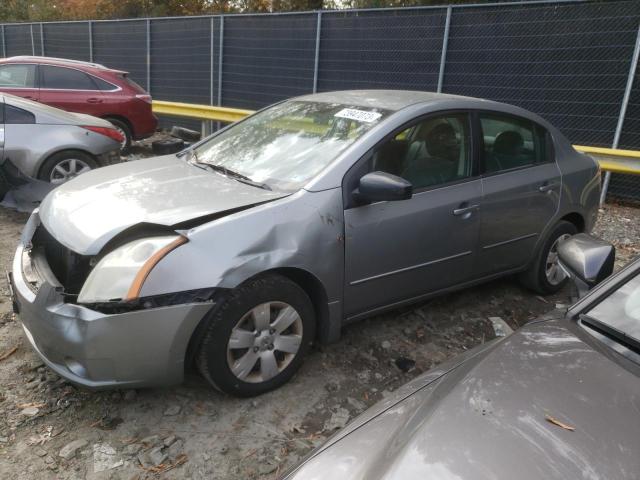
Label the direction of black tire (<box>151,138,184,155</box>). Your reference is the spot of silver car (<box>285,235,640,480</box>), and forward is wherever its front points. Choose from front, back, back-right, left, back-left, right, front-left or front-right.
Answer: right

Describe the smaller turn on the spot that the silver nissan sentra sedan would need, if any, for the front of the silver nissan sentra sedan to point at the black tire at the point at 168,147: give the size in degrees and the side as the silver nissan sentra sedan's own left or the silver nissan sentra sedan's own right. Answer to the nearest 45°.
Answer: approximately 90° to the silver nissan sentra sedan's own right

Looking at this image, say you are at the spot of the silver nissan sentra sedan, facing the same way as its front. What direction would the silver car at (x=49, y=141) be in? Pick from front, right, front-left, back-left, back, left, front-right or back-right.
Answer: right

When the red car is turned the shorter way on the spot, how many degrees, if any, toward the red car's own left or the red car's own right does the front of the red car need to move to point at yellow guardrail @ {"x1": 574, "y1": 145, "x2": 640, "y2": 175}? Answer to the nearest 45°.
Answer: approximately 135° to the red car's own left

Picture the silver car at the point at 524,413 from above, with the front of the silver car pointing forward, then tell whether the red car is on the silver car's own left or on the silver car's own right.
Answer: on the silver car's own right

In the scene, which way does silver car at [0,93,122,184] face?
to the viewer's left

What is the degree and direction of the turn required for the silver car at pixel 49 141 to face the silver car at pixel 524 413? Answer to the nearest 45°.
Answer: approximately 90° to its left

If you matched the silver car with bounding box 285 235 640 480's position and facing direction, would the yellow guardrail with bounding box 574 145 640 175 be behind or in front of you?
behind

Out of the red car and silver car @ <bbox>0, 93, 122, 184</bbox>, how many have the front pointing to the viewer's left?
2

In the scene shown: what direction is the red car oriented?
to the viewer's left

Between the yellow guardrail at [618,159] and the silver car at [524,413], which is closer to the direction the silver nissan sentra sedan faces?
the silver car
